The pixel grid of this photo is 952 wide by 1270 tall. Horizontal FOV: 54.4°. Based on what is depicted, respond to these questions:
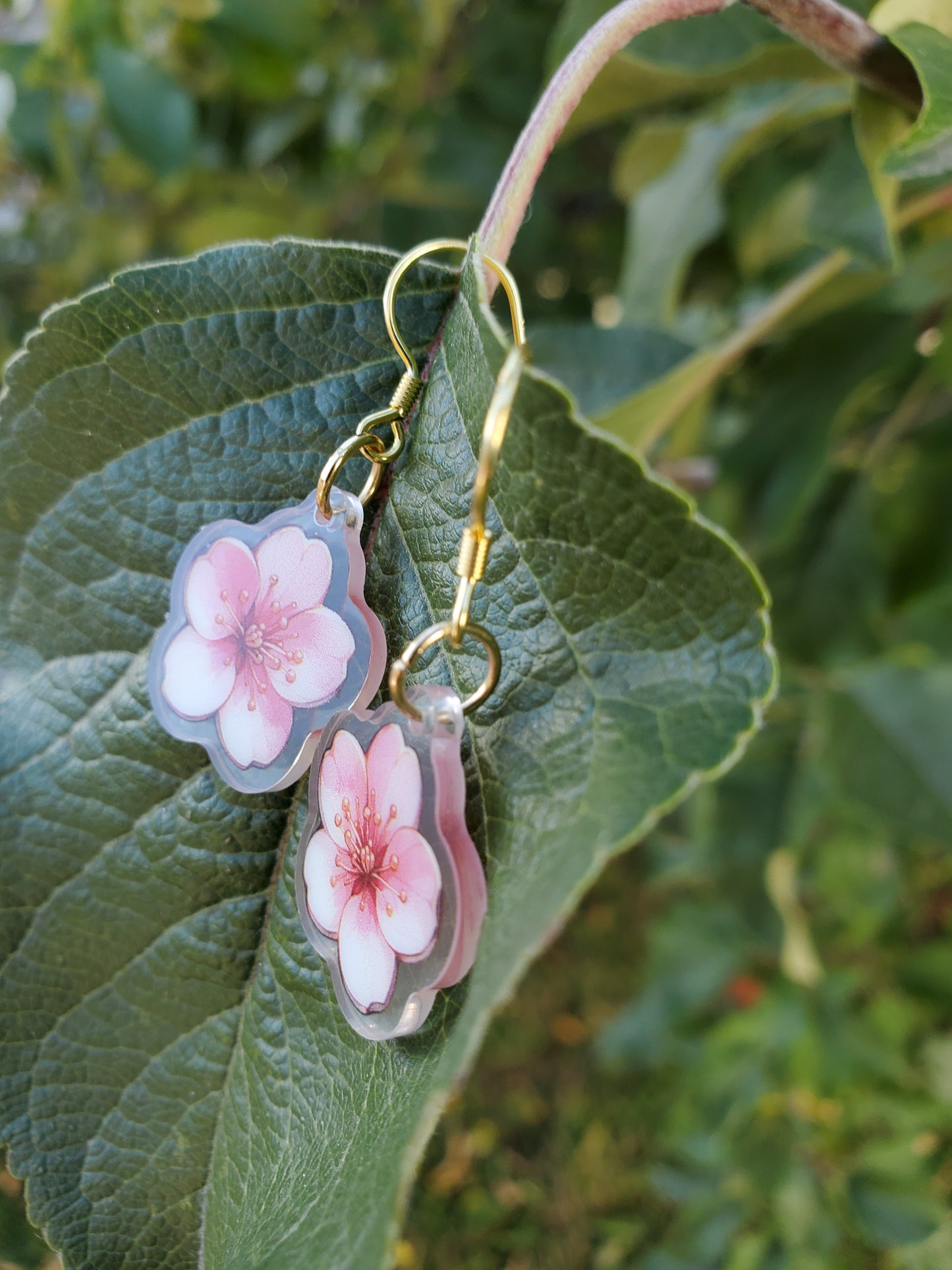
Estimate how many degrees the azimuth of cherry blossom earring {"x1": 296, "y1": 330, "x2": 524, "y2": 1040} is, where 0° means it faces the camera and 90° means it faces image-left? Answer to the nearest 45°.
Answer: approximately 45°

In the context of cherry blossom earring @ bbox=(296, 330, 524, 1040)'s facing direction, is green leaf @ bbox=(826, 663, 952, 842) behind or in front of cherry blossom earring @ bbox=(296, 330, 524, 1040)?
behind
